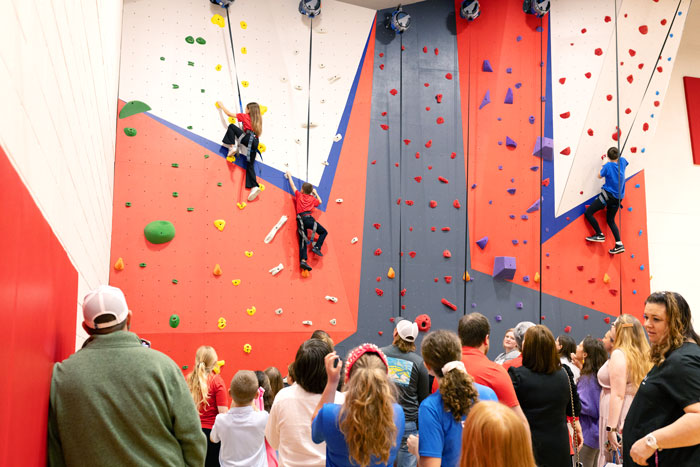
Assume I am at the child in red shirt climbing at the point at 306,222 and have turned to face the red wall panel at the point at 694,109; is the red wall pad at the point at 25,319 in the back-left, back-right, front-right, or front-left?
back-right

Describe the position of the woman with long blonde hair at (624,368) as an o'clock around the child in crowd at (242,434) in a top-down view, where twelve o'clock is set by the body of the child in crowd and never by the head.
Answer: The woman with long blonde hair is roughly at 3 o'clock from the child in crowd.

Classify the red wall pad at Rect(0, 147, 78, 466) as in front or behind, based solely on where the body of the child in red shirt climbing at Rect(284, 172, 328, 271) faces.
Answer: behind

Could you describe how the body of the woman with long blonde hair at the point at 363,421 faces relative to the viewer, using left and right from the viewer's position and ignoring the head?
facing away from the viewer

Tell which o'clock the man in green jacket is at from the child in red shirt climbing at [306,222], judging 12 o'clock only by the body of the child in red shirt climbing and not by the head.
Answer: The man in green jacket is roughly at 6 o'clock from the child in red shirt climbing.

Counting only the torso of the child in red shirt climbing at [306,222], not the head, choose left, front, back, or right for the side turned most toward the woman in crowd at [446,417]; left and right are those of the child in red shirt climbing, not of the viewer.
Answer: back

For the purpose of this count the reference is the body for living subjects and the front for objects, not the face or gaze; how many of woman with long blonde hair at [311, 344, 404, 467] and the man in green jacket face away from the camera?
2

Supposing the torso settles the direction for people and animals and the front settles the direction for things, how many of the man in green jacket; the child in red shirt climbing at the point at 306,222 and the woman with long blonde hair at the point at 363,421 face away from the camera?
3

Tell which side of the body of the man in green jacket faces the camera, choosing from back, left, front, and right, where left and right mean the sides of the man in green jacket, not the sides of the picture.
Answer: back

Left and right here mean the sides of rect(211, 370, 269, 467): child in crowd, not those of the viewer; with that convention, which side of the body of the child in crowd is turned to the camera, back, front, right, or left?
back

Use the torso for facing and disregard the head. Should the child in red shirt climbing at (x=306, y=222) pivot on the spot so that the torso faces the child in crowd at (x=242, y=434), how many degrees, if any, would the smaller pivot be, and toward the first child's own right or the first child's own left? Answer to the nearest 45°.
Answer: approximately 180°

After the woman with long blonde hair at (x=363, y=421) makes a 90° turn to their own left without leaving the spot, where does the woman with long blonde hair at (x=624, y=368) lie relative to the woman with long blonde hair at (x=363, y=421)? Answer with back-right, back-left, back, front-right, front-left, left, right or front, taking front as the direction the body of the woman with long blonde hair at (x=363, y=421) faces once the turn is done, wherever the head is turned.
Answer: back-right

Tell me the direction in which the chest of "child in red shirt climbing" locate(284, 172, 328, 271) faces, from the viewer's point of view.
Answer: away from the camera

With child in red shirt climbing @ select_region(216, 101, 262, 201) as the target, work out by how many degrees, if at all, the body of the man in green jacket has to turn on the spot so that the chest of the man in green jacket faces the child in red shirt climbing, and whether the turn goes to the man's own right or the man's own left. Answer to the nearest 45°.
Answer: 0° — they already face them

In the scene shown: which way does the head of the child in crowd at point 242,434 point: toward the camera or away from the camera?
away from the camera

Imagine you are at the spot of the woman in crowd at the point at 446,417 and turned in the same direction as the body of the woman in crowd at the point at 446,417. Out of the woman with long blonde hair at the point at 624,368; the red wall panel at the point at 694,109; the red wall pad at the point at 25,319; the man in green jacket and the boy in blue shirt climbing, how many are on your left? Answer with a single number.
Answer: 2
